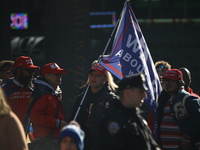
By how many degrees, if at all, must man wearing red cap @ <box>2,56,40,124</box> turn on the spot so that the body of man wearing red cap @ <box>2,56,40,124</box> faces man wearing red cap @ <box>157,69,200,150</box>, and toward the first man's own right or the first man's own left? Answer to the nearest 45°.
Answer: approximately 45° to the first man's own left

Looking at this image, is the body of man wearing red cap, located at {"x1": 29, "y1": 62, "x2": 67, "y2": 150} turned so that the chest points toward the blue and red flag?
yes

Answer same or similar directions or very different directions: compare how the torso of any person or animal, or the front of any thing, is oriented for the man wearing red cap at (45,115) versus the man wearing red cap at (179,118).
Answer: very different directions

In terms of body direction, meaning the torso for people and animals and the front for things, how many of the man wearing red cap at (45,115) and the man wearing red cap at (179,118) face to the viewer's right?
1

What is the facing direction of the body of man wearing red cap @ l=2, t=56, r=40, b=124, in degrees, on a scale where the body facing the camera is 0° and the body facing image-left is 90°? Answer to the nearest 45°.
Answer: approximately 315°

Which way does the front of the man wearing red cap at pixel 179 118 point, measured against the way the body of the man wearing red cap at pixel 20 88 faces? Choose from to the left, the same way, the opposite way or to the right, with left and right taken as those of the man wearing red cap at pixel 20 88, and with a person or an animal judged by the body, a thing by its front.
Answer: to the right

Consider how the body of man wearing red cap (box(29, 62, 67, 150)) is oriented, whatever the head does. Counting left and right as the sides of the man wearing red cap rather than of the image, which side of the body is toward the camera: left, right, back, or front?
right

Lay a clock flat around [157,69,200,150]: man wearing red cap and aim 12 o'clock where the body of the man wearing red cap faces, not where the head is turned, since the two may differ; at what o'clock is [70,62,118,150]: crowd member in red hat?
The crowd member in red hat is roughly at 1 o'clock from the man wearing red cap.
